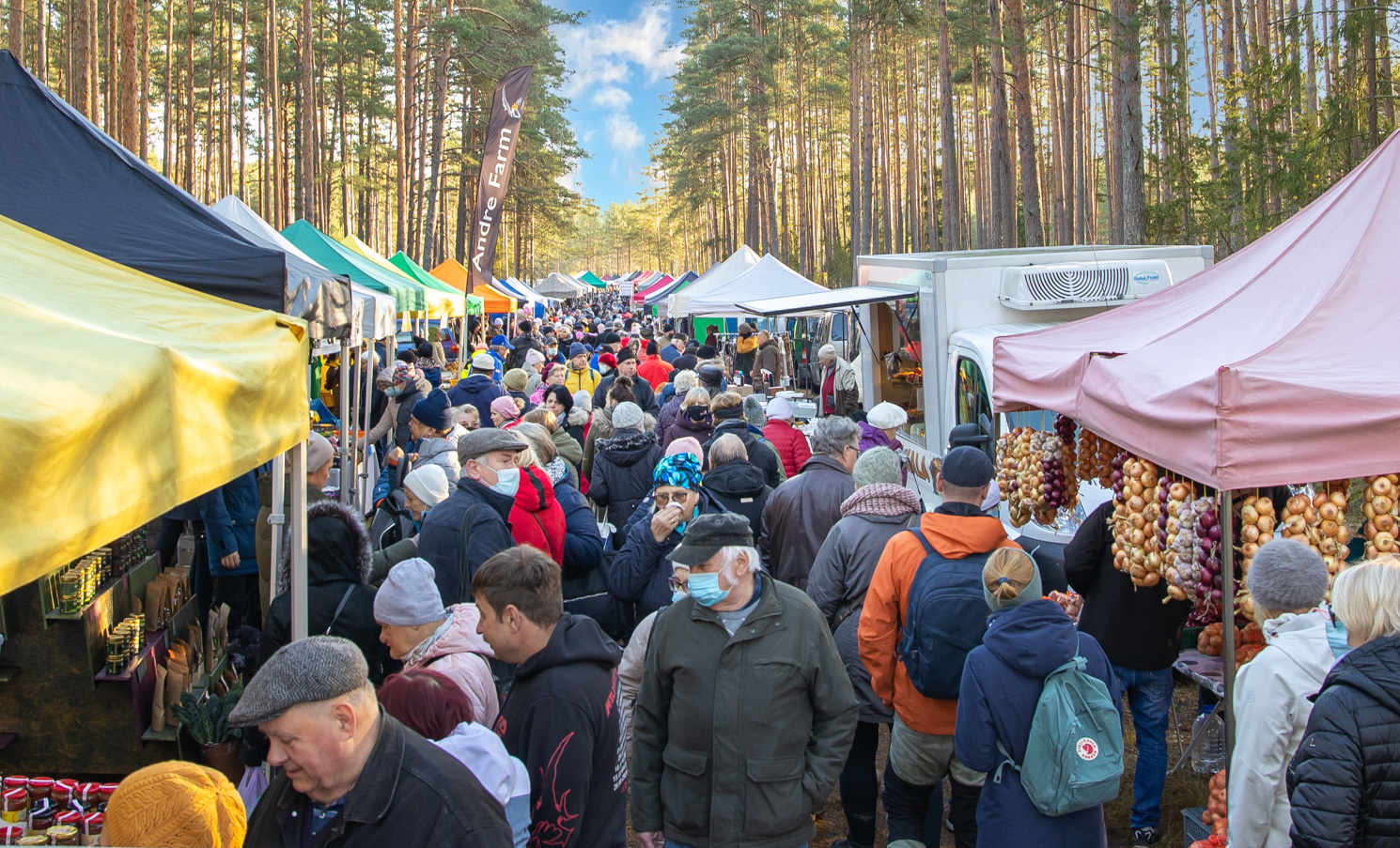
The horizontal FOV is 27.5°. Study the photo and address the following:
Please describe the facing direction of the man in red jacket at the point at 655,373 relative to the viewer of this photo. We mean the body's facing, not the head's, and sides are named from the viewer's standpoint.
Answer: facing away from the viewer

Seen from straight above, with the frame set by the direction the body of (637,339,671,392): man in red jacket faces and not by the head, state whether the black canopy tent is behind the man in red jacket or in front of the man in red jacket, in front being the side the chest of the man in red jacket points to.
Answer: behind

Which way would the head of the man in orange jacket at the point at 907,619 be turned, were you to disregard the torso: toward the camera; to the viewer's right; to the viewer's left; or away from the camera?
away from the camera

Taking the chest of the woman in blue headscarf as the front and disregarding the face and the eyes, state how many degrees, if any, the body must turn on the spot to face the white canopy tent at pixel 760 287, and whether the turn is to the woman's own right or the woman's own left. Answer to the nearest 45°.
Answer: approximately 180°
